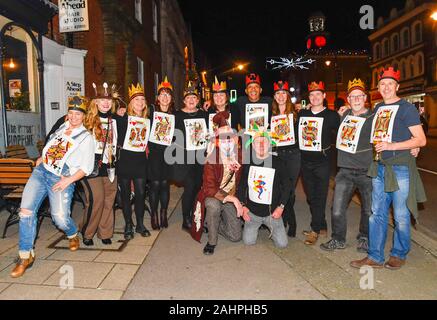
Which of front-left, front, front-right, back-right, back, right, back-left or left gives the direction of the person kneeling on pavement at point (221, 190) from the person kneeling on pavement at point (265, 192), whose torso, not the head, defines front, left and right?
right

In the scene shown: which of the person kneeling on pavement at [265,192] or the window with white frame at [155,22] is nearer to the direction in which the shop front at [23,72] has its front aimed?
the person kneeling on pavement

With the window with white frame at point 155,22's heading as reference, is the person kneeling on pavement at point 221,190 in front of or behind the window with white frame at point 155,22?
in front

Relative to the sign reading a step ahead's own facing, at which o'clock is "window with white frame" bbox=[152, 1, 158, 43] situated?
The window with white frame is roughly at 7 o'clock from the sign reading a step ahead.

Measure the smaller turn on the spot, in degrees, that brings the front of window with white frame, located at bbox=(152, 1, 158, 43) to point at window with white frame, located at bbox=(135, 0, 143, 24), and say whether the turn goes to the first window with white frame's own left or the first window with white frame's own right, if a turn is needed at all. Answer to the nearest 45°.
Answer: approximately 45° to the first window with white frame's own right

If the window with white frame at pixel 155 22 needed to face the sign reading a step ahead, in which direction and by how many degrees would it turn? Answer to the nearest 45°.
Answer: approximately 45° to its right

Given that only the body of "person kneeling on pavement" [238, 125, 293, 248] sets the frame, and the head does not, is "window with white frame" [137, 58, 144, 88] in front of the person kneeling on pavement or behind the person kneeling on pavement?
behind

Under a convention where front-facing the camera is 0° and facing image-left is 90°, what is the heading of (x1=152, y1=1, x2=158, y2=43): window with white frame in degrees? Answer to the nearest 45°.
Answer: approximately 315°

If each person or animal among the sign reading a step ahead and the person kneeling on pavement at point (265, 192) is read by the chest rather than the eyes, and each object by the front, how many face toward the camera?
2

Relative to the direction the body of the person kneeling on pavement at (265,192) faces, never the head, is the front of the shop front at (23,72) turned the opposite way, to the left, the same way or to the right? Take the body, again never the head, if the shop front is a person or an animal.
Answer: to the left
